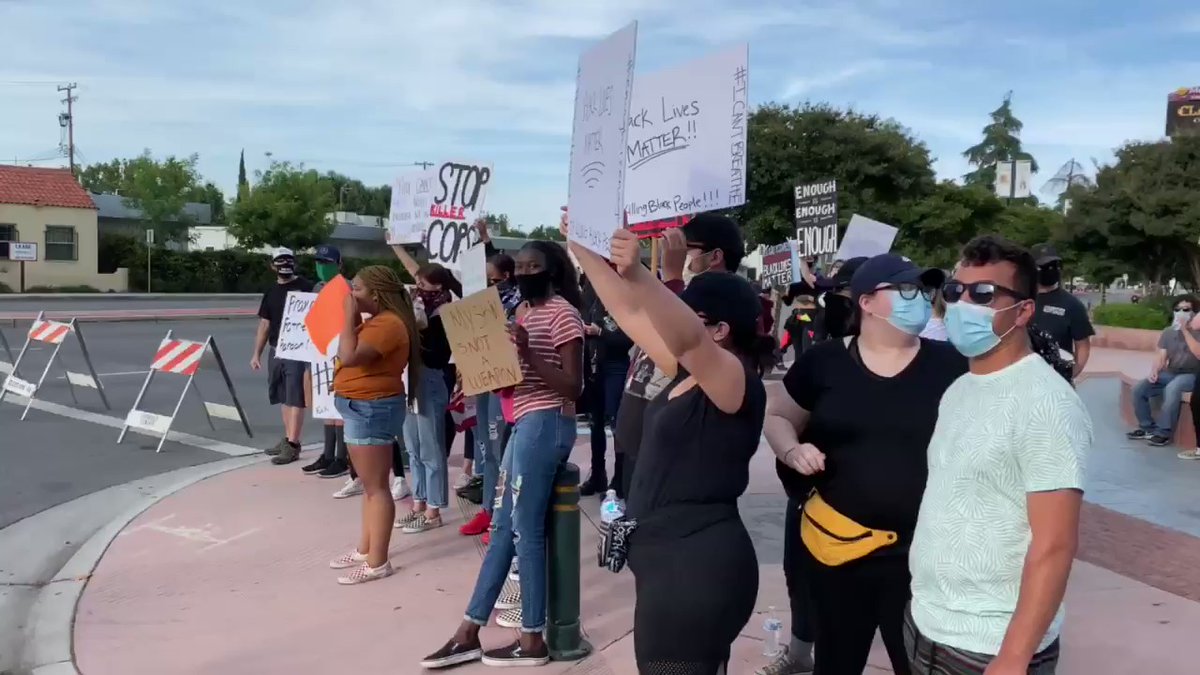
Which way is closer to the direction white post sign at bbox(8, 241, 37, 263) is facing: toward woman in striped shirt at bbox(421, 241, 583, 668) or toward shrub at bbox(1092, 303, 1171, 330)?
the woman in striped shirt

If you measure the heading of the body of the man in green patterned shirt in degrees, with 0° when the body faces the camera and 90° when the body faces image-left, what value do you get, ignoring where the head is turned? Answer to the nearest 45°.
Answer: approximately 45°

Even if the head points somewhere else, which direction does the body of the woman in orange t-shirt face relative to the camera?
to the viewer's left

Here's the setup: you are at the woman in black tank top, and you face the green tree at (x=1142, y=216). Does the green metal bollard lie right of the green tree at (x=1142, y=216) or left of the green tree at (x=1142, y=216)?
left

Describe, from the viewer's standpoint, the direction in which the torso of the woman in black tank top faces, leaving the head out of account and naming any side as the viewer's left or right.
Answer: facing to the left of the viewer

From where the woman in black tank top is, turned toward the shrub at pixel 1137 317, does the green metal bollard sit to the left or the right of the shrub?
left

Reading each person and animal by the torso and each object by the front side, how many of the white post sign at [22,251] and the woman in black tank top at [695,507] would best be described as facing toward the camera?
1

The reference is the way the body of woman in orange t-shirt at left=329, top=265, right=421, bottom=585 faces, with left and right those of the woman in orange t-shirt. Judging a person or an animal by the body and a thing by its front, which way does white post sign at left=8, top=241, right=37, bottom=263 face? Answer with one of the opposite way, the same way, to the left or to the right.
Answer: to the left

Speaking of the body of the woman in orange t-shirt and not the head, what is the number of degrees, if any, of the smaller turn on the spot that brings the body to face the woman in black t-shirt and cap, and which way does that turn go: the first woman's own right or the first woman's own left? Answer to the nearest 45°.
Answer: approximately 135° to the first woman's own left
